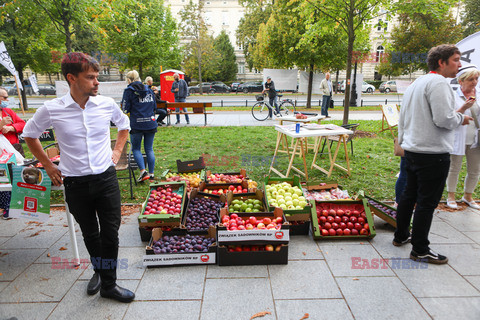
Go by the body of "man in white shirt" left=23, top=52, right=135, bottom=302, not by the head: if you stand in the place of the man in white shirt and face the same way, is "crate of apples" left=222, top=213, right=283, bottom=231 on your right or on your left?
on your left

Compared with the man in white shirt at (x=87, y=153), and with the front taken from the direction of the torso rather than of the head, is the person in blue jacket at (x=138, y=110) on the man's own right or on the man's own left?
on the man's own left
